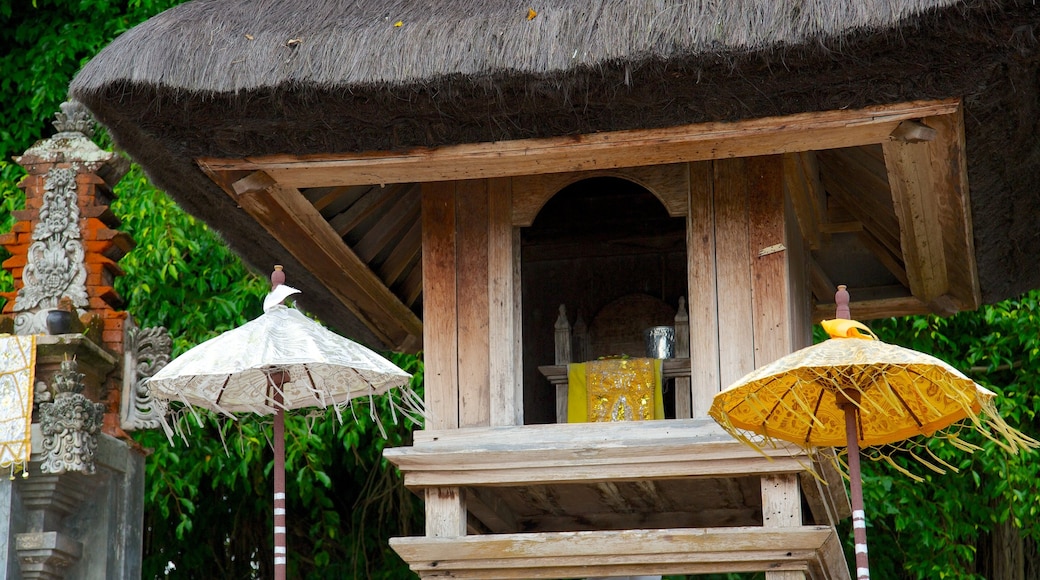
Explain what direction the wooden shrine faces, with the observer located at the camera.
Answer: facing the viewer

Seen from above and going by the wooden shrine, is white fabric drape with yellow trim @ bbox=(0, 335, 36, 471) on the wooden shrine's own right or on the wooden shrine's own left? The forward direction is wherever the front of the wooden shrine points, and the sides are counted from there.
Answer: on the wooden shrine's own right

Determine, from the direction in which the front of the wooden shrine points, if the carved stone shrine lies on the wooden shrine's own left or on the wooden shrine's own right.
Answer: on the wooden shrine's own right

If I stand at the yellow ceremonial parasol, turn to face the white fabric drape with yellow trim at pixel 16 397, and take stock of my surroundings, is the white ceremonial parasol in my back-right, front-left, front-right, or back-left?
front-left

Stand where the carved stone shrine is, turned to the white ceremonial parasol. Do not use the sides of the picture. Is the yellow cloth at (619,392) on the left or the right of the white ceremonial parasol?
left
